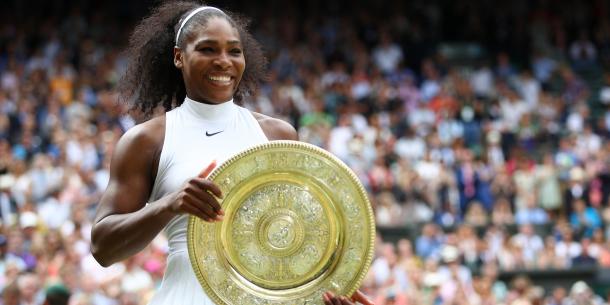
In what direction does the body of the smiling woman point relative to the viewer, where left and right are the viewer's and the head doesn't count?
facing the viewer and to the right of the viewer
